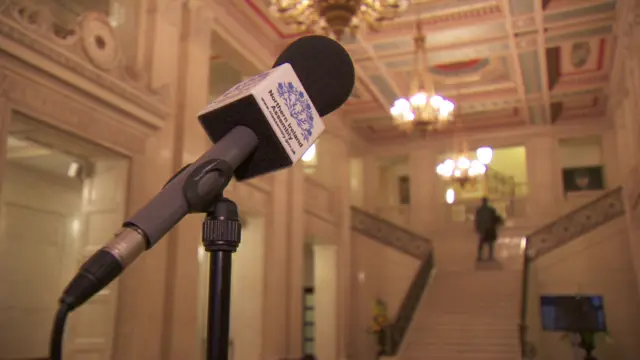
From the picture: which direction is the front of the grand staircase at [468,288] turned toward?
toward the camera

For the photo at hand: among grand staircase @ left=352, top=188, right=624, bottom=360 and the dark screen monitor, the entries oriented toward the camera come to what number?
2

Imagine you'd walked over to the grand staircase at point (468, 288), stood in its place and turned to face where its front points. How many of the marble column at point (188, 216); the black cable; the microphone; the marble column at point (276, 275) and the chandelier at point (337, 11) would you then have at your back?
0

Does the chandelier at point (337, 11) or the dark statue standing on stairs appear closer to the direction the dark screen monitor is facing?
the chandelier

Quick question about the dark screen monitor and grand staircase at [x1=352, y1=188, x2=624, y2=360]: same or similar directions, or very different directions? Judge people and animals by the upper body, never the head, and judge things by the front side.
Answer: same or similar directions

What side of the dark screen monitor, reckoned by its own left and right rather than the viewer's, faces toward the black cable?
front

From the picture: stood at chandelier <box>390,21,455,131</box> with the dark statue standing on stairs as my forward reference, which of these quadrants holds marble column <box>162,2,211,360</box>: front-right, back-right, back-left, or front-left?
back-left

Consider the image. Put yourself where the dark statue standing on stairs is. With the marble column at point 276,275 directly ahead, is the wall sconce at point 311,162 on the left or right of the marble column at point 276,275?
right

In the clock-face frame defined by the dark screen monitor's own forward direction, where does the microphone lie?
The microphone is roughly at 12 o'clock from the dark screen monitor.

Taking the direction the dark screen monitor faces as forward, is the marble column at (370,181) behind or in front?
behind

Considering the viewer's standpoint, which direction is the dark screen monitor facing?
facing the viewer

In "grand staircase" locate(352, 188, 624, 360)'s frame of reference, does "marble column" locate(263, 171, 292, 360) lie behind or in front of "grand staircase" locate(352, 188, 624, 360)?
in front

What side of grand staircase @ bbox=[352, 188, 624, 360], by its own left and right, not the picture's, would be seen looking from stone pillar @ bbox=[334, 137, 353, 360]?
right

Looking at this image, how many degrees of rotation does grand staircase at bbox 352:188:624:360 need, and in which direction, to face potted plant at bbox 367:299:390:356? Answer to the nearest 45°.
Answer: approximately 45° to its right

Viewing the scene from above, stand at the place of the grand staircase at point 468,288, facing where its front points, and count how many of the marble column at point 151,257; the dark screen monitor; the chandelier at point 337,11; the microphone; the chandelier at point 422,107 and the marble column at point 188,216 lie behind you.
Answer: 0

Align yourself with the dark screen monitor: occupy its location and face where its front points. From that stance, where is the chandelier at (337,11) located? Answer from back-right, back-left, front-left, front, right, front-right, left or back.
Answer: front-right

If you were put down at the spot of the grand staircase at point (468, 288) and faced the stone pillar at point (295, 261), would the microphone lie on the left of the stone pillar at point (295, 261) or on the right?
left

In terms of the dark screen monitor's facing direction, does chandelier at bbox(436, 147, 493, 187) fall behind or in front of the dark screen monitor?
behind

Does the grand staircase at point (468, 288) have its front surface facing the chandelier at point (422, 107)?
yes

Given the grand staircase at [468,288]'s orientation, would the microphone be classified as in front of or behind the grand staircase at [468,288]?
in front
